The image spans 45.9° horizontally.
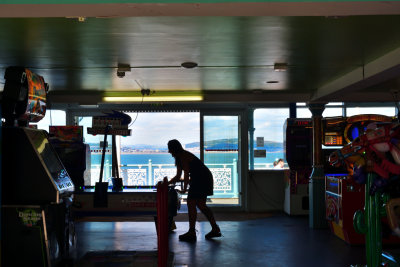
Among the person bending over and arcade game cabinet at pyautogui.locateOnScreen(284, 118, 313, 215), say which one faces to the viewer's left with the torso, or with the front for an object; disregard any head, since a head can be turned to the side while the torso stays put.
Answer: the person bending over

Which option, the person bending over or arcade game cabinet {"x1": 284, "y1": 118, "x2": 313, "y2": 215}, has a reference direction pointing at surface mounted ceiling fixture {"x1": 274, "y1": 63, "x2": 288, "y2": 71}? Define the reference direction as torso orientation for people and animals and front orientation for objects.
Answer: the arcade game cabinet

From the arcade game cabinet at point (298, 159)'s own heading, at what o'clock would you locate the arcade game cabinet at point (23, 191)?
the arcade game cabinet at point (23, 191) is roughly at 1 o'clock from the arcade game cabinet at point (298, 159).

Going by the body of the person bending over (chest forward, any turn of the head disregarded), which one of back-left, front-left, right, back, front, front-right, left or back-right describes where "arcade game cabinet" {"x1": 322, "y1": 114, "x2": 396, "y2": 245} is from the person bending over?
back

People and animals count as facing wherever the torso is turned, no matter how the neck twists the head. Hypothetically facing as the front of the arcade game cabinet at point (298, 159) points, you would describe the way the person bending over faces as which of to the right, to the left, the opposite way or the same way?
to the right

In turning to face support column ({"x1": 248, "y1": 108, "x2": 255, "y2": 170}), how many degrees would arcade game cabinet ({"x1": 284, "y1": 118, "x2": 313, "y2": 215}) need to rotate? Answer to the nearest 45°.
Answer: approximately 135° to its right

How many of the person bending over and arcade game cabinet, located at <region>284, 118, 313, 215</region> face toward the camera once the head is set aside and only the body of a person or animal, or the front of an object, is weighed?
1

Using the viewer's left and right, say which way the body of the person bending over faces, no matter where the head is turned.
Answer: facing to the left of the viewer

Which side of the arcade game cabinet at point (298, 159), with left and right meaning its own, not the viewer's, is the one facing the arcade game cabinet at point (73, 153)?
right
